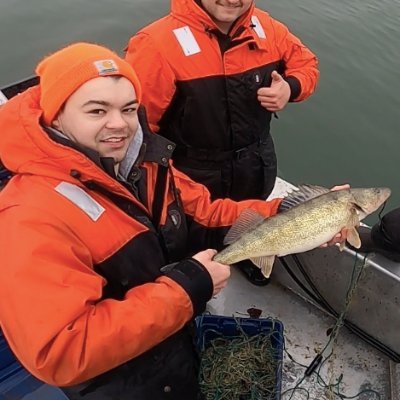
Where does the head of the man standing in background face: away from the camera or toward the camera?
toward the camera

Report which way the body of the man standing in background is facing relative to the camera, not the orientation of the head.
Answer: toward the camera

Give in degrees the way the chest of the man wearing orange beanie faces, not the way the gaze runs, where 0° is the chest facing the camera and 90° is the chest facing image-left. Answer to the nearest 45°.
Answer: approximately 315°

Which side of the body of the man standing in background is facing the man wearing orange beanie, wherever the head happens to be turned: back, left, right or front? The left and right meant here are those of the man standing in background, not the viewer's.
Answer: front

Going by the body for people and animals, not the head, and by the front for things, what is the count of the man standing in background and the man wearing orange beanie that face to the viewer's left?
0

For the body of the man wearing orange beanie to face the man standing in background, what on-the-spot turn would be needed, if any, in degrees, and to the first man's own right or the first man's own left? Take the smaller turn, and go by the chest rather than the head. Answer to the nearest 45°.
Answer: approximately 135° to the first man's own left
